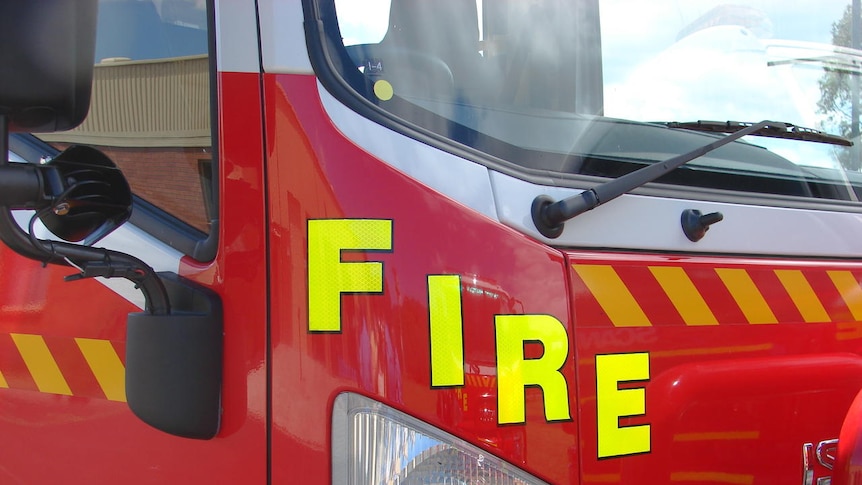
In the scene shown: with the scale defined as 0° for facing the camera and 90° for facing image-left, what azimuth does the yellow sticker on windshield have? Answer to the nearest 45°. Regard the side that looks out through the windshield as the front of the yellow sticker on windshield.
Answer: approximately 315°

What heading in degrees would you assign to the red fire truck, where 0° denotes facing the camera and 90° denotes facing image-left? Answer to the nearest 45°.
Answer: approximately 315°
